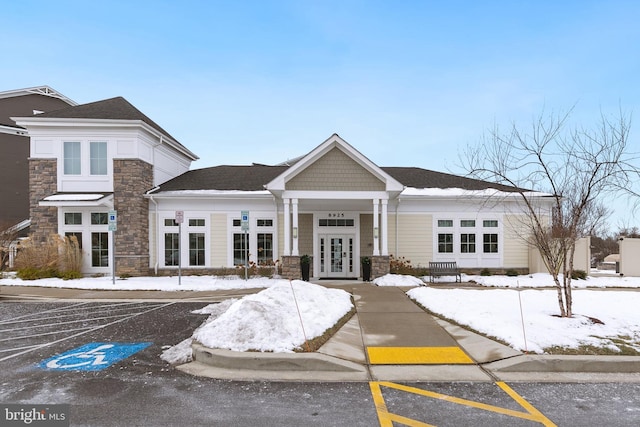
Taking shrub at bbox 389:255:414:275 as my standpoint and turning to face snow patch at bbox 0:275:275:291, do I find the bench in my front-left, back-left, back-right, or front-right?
back-left

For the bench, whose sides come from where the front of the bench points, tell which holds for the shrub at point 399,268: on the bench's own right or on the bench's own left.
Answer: on the bench's own right

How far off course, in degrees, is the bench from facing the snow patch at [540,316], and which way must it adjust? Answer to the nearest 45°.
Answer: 0° — it already faces it

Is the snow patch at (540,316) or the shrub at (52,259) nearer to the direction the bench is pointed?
the snow patch

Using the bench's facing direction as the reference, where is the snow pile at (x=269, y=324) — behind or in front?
in front

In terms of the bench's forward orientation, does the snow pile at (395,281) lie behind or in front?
in front

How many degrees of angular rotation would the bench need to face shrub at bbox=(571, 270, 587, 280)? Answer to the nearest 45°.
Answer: approximately 90° to its left

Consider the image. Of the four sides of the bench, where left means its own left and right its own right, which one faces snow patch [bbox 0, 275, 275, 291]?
right

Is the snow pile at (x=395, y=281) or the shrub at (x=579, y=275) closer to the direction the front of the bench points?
the snow pile

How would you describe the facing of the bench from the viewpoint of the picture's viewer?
facing the viewer
